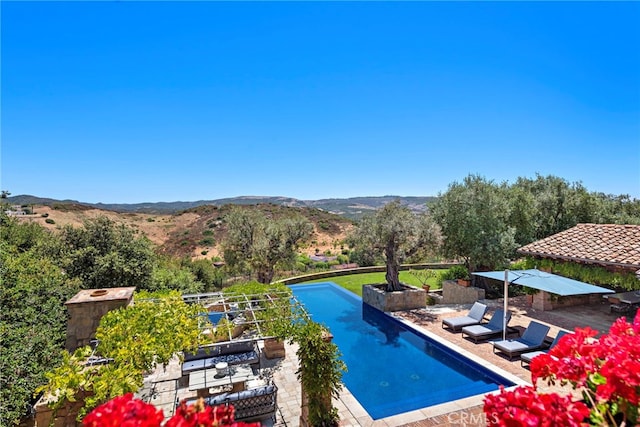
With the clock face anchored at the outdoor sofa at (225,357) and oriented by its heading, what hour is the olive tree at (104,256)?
The olive tree is roughly at 5 o'clock from the outdoor sofa.

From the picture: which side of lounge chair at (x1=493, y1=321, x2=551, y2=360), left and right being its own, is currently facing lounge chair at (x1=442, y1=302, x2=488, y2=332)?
right

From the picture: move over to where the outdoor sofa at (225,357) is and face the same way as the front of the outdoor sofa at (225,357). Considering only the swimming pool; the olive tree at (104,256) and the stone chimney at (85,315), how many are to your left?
1

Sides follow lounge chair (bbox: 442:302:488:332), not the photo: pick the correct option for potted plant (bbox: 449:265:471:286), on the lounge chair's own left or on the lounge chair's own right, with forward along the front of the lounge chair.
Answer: on the lounge chair's own right

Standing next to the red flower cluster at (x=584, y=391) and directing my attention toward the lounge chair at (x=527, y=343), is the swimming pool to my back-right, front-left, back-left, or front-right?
front-left

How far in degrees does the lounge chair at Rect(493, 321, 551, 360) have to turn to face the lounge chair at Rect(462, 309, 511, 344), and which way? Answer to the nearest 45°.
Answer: approximately 90° to its right

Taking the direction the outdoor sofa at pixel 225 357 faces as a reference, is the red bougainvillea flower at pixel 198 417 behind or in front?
in front

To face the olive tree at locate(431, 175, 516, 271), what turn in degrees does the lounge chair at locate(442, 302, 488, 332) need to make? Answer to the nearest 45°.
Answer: approximately 135° to its right

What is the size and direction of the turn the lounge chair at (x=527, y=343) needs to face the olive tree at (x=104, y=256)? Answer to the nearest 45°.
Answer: approximately 45° to its right

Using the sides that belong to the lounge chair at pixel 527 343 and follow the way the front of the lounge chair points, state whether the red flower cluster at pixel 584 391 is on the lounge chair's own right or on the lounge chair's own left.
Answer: on the lounge chair's own left

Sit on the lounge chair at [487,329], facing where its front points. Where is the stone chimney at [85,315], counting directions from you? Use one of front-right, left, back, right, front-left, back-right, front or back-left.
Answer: front

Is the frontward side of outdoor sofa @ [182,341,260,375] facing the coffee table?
yes

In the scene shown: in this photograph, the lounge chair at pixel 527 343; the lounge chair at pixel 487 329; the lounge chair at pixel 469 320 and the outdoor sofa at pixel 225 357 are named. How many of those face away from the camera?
0

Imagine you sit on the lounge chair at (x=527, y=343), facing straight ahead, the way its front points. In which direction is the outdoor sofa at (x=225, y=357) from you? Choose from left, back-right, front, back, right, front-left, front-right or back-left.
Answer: front

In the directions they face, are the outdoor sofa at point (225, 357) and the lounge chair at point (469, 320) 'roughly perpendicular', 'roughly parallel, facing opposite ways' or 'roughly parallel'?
roughly perpendicular

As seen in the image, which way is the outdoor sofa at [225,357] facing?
toward the camera
